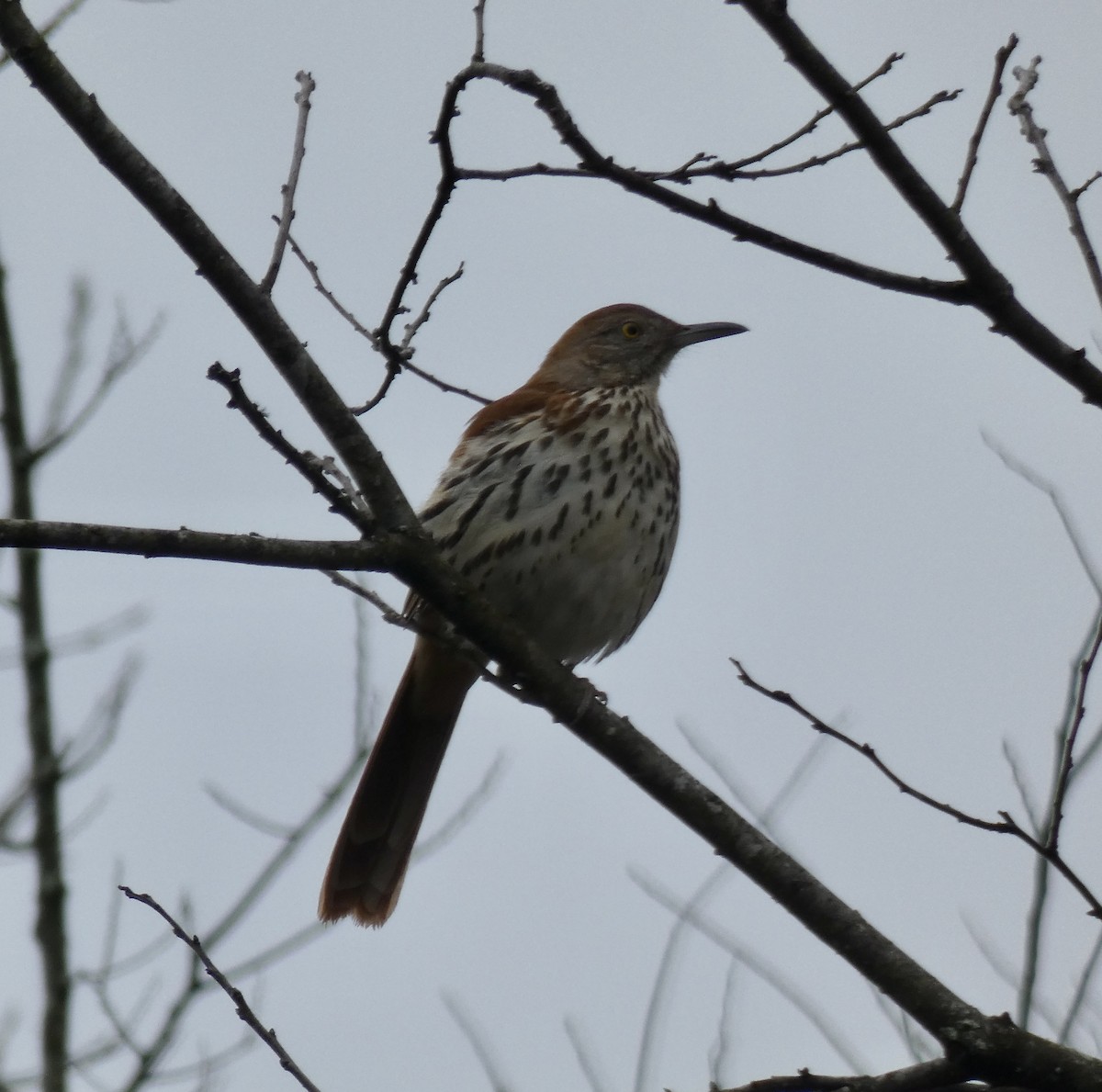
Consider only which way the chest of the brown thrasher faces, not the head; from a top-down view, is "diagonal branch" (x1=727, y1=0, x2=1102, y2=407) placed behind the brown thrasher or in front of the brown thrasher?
in front

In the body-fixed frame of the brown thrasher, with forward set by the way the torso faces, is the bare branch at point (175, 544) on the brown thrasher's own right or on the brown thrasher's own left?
on the brown thrasher's own right

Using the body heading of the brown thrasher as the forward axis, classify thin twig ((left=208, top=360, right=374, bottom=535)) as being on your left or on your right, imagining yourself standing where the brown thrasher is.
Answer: on your right

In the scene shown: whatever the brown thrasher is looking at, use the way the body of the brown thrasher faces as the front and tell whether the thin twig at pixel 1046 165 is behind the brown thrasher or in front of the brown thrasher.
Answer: in front

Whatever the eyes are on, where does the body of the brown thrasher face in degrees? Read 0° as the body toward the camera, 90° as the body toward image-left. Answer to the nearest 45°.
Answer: approximately 315°
